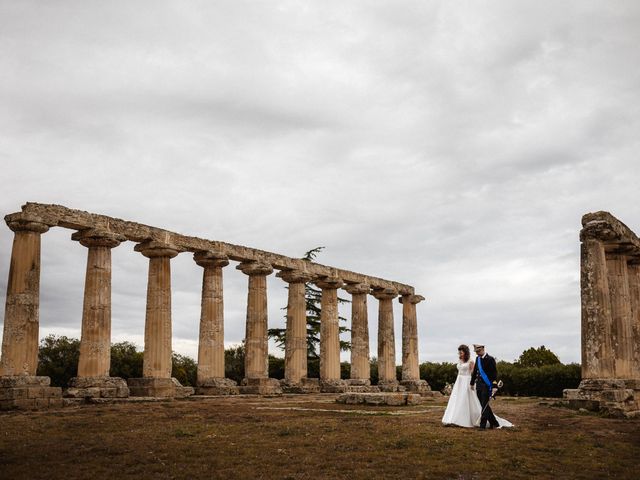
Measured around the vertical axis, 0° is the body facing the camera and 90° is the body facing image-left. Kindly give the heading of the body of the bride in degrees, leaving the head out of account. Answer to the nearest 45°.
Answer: approximately 45°

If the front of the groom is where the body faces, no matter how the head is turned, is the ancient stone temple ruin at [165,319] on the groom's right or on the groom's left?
on the groom's right

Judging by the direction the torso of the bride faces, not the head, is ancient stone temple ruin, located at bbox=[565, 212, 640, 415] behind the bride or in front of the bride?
behind

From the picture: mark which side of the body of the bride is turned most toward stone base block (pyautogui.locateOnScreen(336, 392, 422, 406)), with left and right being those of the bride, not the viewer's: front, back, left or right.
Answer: right

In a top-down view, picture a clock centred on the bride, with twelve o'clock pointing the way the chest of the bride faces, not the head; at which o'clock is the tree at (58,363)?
The tree is roughly at 3 o'clock from the bride.
